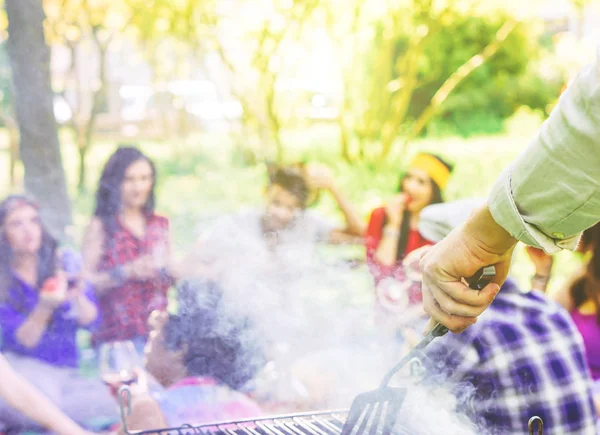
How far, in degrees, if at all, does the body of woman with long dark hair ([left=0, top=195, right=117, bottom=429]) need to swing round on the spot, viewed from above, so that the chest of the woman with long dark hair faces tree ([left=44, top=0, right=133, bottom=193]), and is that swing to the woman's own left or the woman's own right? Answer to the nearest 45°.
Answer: approximately 135° to the woman's own left

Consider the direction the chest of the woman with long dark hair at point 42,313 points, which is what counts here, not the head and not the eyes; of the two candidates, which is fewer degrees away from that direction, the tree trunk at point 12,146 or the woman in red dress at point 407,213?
the woman in red dress

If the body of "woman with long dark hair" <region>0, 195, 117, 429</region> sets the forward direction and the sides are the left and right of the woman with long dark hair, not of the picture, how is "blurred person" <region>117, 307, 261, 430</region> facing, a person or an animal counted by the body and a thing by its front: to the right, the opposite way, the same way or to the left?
the opposite way

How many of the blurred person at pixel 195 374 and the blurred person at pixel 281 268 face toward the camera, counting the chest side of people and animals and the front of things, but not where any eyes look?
1

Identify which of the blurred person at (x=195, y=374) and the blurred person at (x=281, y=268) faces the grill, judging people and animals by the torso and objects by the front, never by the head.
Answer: the blurred person at (x=281, y=268)

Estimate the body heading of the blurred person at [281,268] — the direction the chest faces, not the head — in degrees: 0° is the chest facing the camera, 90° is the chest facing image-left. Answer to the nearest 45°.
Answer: approximately 0°

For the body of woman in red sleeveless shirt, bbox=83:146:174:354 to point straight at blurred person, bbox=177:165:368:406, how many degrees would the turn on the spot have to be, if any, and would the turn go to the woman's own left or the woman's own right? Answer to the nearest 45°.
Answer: approximately 45° to the woman's own left

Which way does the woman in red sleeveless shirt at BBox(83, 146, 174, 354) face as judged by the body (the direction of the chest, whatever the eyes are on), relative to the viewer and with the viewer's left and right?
facing the viewer and to the right of the viewer

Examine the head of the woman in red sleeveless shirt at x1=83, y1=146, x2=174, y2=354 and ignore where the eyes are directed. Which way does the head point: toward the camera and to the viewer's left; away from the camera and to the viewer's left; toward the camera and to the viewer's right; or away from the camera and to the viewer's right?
toward the camera and to the viewer's right

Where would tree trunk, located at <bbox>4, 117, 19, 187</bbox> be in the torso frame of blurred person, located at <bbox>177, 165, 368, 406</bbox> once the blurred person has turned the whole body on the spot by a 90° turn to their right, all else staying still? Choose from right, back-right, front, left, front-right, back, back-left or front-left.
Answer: front-right

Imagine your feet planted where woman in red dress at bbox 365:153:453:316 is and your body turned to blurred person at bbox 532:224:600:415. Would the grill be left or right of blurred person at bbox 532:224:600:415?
right
